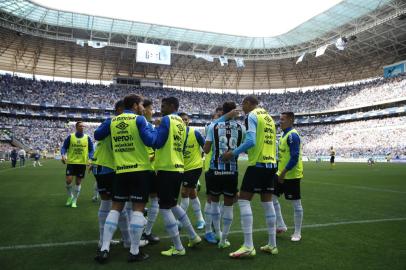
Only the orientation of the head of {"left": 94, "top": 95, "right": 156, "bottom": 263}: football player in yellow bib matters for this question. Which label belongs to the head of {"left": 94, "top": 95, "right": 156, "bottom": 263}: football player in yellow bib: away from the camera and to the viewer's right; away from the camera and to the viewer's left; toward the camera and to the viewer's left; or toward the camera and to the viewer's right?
away from the camera and to the viewer's right

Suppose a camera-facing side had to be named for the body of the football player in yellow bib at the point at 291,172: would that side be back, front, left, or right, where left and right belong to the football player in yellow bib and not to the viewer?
left

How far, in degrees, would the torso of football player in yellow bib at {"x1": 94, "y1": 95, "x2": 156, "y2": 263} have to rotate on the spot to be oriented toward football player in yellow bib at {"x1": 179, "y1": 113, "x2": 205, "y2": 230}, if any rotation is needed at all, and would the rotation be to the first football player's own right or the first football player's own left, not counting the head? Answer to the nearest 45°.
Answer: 0° — they already face them

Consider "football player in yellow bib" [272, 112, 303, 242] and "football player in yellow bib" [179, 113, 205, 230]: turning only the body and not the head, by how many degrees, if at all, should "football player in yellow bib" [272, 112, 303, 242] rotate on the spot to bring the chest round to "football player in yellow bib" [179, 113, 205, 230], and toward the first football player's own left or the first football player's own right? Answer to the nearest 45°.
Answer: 0° — they already face them

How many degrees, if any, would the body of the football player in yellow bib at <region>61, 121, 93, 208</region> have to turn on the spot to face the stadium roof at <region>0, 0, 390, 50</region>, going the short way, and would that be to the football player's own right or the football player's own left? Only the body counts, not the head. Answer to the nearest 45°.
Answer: approximately 180°

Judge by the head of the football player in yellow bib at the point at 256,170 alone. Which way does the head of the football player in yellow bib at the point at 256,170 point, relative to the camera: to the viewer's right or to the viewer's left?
to the viewer's left

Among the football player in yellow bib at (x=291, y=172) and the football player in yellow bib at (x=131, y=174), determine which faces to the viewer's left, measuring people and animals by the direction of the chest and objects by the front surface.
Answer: the football player in yellow bib at (x=291, y=172)

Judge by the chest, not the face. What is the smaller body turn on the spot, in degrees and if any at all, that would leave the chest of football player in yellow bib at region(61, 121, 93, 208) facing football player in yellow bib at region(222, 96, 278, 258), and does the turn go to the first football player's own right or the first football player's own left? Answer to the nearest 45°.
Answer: approximately 45° to the first football player's own left
